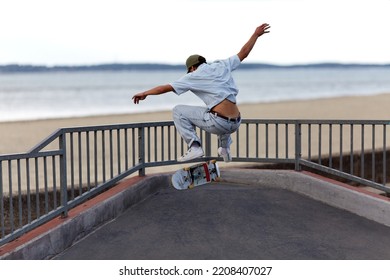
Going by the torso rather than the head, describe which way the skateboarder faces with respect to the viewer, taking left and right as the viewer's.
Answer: facing away from the viewer and to the left of the viewer
